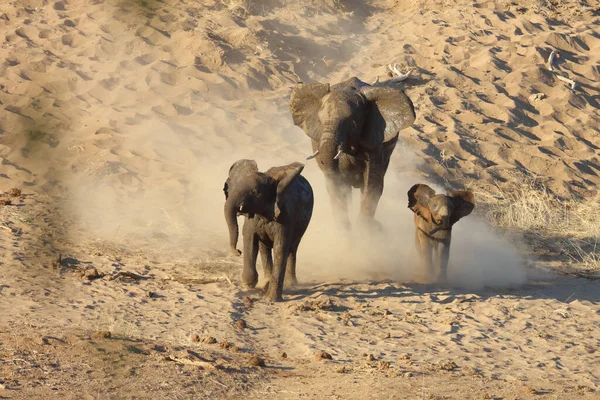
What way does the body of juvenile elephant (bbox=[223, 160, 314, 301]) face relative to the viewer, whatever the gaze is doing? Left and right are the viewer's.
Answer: facing the viewer and to the left of the viewer

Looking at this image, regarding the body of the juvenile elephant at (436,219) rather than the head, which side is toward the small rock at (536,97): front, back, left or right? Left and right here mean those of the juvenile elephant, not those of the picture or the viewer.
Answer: back

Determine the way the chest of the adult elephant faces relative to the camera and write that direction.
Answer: toward the camera

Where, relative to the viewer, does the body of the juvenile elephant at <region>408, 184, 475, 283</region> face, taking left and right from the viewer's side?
facing the viewer

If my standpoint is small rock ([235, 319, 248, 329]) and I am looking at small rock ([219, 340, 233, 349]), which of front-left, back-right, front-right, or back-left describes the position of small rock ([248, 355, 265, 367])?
front-left

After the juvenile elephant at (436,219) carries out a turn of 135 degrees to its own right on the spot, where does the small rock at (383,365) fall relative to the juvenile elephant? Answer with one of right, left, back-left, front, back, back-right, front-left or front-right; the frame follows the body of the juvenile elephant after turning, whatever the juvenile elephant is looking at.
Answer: back-left

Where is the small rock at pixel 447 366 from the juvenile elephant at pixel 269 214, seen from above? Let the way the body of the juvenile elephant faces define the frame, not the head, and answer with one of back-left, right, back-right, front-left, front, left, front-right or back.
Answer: left

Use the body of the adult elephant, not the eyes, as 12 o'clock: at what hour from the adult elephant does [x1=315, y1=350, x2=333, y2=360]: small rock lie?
The small rock is roughly at 12 o'clock from the adult elephant.

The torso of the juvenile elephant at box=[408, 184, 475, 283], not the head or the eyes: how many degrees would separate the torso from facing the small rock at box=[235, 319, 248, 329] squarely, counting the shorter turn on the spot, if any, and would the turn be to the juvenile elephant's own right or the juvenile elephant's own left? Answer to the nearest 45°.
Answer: approximately 45° to the juvenile elephant's own right

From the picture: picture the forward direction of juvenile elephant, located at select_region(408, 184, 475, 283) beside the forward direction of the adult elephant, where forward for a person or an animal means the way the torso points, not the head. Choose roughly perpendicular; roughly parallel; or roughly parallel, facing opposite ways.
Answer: roughly parallel

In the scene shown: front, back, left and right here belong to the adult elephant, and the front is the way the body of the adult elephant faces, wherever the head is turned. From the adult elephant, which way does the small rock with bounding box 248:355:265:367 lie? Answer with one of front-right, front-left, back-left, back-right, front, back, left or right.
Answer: front

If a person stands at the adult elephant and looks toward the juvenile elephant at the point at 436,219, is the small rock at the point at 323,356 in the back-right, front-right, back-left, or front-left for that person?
front-right

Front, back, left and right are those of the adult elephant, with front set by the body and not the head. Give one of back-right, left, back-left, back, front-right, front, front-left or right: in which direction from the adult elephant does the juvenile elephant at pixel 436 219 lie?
front-left

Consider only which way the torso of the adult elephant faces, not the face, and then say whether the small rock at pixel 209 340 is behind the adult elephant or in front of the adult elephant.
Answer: in front
